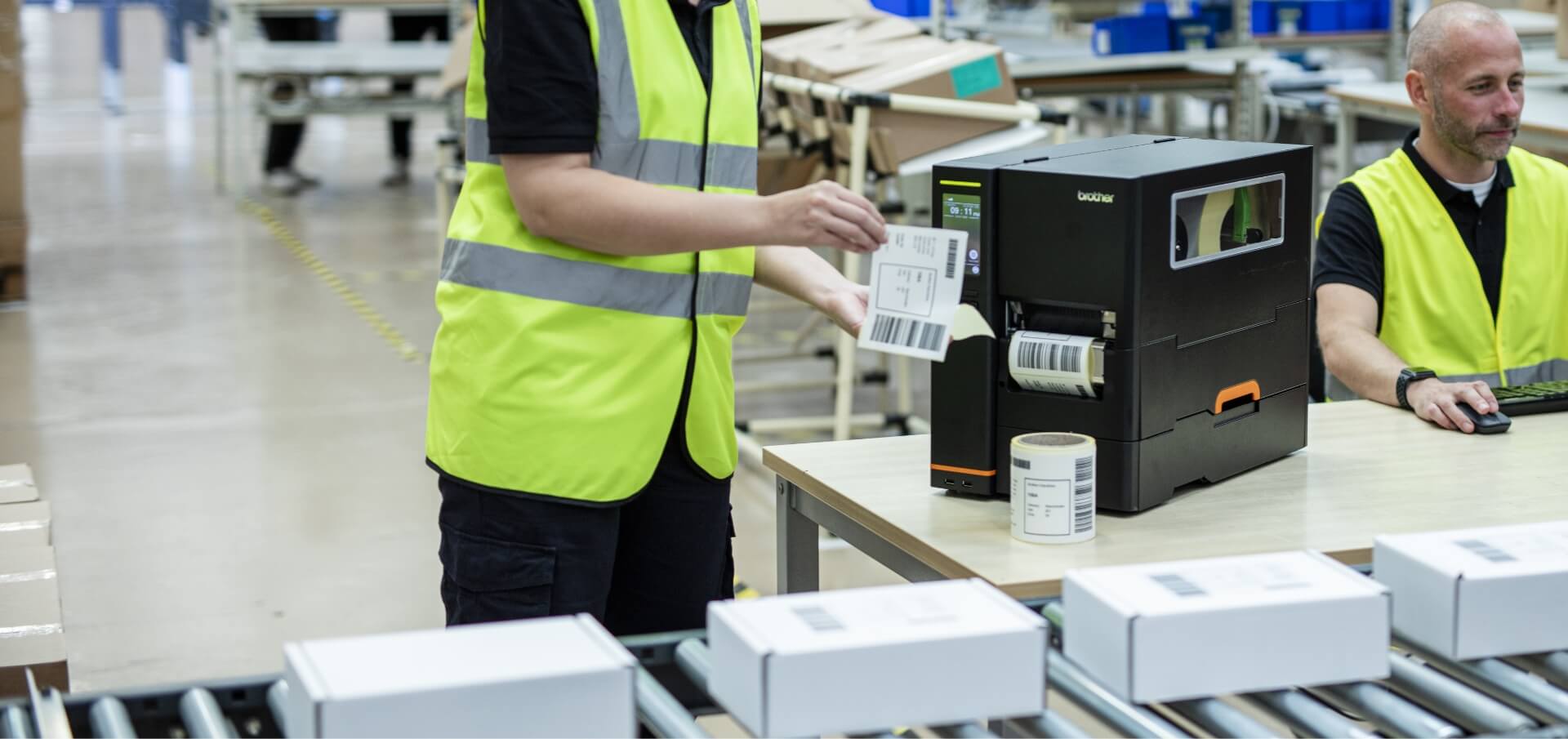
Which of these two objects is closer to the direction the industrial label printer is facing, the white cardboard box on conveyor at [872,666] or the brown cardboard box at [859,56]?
the white cardboard box on conveyor

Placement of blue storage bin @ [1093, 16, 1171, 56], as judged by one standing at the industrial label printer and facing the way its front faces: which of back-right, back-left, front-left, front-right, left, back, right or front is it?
back-right

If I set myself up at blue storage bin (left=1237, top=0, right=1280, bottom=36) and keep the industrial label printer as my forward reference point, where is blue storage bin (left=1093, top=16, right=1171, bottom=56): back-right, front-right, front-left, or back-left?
front-right

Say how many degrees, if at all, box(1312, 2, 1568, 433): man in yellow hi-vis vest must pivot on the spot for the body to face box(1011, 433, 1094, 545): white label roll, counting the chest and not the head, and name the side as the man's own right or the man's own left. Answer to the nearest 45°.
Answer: approximately 45° to the man's own right

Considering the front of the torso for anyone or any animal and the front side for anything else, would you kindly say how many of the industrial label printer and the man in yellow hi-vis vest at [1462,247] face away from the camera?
0

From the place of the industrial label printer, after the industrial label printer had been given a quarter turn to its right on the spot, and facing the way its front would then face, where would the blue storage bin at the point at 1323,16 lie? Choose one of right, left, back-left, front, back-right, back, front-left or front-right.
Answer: front-right

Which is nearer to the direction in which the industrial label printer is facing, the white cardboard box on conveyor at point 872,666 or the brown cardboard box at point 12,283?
the white cardboard box on conveyor

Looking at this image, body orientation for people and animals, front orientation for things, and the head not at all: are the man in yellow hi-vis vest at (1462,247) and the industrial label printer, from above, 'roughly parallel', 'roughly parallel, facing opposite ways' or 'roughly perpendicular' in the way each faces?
roughly perpendicular

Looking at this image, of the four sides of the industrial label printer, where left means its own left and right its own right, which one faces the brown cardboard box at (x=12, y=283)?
right

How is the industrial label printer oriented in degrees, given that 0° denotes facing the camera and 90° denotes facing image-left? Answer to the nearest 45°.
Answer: approximately 45°
